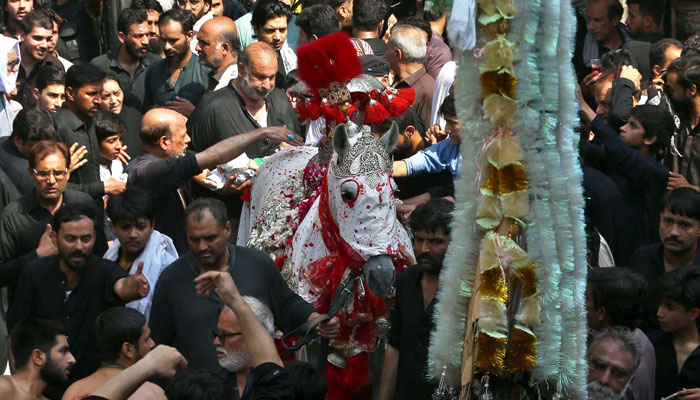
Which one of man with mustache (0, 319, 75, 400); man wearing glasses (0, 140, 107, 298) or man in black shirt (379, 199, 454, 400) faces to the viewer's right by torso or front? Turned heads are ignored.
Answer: the man with mustache

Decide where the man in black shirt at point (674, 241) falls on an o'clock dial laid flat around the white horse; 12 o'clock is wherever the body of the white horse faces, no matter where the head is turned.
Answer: The man in black shirt is roughly at 10 o'clock from the white horse.

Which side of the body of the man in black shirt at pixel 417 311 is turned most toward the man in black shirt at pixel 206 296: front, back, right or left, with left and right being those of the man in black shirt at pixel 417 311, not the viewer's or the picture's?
right

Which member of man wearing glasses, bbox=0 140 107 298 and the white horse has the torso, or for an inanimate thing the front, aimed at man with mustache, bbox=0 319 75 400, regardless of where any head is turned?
the man wearing glasses

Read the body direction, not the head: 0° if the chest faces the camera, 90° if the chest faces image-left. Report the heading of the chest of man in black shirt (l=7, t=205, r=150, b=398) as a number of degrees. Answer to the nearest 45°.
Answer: approximately 0°

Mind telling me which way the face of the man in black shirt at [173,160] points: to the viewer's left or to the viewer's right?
to the viewer's right

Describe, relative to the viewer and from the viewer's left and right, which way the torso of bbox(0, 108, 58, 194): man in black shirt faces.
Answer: facing to the right of the viewer
